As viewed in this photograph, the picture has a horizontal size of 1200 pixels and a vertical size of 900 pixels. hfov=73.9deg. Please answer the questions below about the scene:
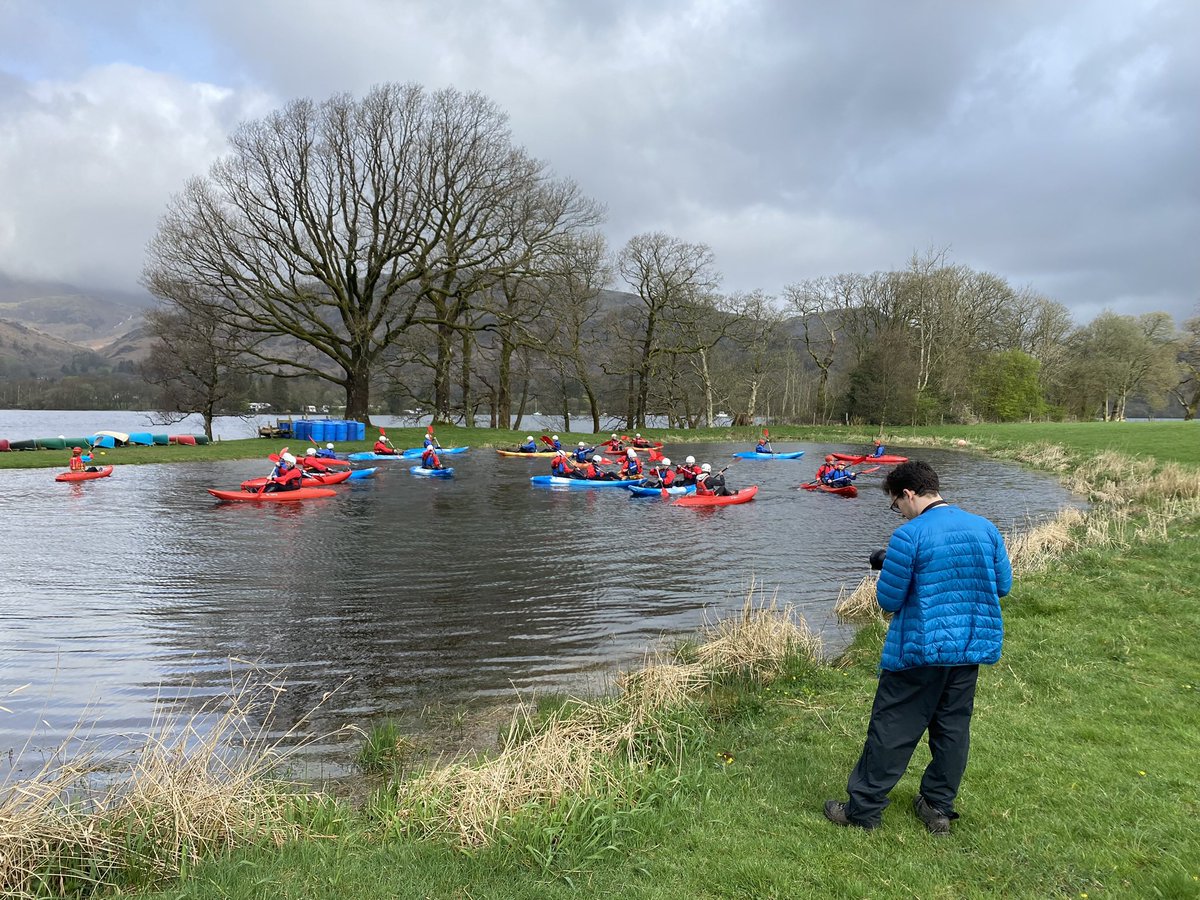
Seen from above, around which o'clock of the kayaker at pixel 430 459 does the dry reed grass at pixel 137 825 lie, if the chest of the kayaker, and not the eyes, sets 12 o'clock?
The dry reed grass is roughly at 12 o'clock from the kayaker.

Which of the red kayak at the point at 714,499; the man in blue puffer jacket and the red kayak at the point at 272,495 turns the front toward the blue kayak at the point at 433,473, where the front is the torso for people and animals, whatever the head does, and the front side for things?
the man in blue puffer jacket

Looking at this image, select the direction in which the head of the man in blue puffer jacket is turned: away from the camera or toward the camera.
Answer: away from the camera

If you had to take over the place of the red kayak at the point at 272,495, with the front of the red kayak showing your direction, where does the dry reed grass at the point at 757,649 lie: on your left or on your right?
on your left

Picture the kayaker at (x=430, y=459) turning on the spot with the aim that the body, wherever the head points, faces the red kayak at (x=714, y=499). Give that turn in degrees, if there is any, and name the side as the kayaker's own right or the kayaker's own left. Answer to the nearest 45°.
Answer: approximately 45° to the kayaker's own left

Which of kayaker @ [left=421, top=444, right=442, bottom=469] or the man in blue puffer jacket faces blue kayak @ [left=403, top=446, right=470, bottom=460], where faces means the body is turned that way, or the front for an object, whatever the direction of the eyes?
the man in blue puffer jacket

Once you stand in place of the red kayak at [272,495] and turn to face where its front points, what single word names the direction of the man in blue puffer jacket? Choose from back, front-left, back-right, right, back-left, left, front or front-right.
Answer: left

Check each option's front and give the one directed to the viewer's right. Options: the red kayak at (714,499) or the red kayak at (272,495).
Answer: the red kayak at (714,499)

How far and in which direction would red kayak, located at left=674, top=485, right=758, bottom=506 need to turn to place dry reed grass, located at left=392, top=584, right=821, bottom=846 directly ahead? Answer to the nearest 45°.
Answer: approximately 90° to its right

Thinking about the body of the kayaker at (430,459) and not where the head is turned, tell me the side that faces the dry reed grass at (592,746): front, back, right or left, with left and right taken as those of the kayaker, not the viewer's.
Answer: front

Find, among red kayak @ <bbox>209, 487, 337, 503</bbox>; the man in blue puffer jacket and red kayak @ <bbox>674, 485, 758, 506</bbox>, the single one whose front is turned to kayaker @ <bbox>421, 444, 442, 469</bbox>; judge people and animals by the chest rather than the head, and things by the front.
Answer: the man in blue puffer jacket

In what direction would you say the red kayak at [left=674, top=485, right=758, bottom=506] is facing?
to the viewer's right

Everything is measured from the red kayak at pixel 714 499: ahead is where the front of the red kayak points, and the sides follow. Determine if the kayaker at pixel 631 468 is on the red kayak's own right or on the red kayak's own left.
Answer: on the red kayak's own left
